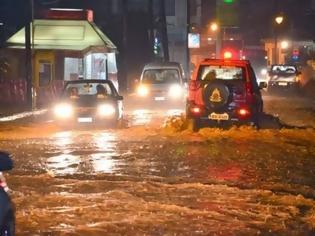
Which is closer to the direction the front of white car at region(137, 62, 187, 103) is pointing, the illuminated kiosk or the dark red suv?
the dark red suv

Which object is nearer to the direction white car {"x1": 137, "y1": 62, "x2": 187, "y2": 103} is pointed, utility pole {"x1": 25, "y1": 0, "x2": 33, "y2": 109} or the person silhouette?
the person silhouette

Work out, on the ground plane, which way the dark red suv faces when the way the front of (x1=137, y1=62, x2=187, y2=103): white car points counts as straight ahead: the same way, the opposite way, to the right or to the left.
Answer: the opposite way

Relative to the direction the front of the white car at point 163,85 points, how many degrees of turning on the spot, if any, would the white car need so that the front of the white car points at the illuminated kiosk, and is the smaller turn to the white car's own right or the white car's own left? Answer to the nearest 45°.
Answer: approximately 135° to the white car's own right

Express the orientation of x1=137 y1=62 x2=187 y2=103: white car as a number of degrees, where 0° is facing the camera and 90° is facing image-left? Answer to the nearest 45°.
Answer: approximately 0°

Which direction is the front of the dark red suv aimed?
away from the camera

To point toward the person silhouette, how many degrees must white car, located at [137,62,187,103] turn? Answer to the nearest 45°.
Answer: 0° — it already faces it

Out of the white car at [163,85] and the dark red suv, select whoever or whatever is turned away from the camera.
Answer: the dark red suv
